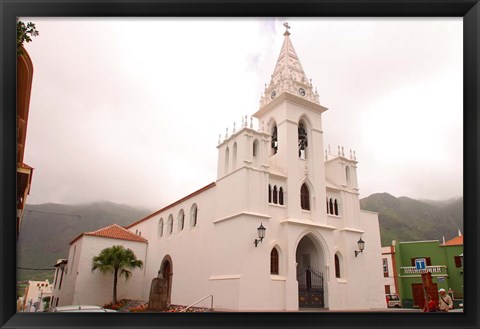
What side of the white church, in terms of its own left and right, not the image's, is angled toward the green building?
left

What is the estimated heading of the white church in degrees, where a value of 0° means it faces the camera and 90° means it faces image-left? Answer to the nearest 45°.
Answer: approximately 315°

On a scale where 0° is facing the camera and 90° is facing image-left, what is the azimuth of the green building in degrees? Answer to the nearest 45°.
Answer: approximately 0°

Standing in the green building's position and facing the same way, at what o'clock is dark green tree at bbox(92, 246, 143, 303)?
The dark green tree is roughly at 2 o'clock from the green building.
